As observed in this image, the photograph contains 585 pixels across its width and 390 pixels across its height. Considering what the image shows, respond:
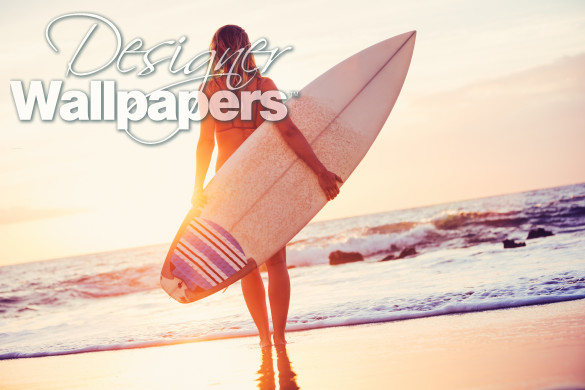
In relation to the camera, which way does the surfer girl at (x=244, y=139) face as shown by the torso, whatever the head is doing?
away from the camera

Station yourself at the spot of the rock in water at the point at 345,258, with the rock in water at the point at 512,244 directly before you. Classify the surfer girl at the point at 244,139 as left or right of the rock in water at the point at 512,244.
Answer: right

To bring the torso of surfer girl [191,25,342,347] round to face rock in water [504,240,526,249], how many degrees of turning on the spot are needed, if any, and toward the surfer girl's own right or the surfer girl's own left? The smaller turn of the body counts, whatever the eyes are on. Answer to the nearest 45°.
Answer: approximately 45° to the surfer girl's own right

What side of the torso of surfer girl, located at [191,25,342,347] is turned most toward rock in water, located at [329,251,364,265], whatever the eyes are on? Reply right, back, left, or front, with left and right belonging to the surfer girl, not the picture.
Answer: front

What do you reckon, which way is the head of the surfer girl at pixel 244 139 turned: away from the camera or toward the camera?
away from the camera
